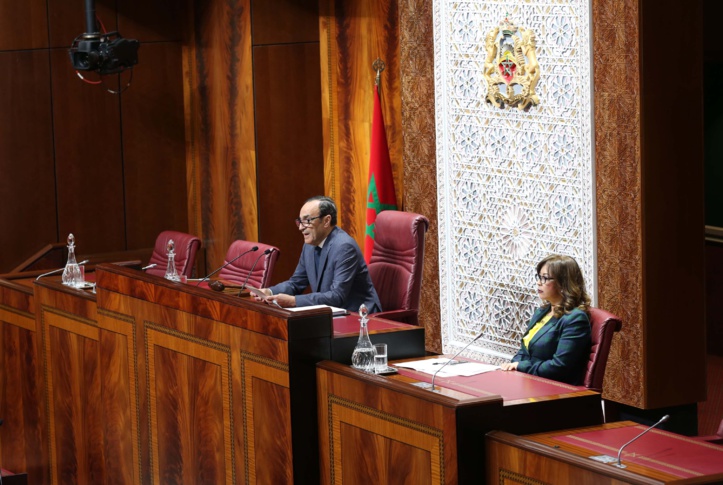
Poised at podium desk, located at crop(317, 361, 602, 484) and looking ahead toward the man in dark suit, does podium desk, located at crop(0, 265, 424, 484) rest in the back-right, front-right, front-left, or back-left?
front-left

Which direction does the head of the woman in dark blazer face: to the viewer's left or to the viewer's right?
to the viewer's left

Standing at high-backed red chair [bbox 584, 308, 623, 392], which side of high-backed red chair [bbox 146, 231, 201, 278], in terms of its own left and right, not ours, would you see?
left

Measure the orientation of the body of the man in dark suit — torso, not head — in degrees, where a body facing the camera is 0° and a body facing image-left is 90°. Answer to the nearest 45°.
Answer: approximately 45°

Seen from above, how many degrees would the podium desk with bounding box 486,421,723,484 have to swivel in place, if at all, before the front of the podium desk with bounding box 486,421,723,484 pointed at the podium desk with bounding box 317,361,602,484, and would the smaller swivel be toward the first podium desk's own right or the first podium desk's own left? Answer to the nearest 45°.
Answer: approximately 90° to the first podium desk's own right

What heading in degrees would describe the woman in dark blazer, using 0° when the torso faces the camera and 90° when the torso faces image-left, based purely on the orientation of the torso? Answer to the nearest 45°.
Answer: approximately 90°

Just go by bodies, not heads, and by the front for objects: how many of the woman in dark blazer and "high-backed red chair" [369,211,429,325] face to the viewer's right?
0

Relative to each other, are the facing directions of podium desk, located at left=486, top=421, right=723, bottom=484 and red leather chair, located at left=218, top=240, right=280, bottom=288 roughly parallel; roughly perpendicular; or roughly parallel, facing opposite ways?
roughly parallel

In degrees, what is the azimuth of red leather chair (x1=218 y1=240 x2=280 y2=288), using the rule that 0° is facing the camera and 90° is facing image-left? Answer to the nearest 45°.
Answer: approximately 45°

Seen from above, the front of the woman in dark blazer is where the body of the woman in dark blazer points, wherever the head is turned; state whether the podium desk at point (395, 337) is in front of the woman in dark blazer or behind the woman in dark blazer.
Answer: in front

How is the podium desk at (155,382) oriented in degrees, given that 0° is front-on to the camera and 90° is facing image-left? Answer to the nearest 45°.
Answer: approximately 45°

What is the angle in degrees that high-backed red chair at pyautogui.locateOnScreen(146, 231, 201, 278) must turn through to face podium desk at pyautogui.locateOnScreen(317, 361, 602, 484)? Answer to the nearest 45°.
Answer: approximately 45° to its left

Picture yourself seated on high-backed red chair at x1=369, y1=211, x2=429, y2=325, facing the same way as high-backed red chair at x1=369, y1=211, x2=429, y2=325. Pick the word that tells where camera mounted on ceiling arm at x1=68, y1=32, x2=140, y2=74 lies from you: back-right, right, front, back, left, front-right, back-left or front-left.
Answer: right

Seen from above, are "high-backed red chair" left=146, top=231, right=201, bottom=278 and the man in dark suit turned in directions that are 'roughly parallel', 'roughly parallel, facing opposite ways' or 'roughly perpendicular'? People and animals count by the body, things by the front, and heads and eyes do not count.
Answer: roughly parallel

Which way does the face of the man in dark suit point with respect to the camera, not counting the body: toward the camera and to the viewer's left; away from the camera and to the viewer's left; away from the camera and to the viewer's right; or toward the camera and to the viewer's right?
toward the camera and to the viewer's left
